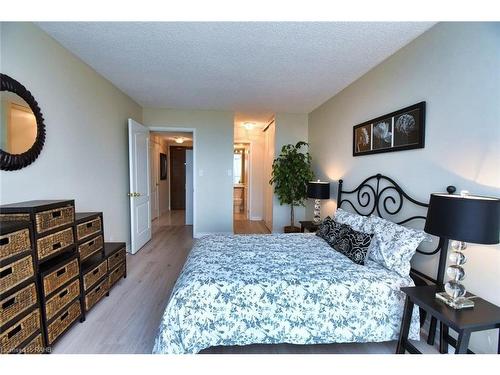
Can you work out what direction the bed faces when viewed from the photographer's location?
facing to the left of the viewer

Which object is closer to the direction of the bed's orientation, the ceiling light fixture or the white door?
the white door

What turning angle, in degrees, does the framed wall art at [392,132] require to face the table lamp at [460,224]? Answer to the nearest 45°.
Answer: approximately 45° to its left

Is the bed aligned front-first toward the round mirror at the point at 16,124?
yes

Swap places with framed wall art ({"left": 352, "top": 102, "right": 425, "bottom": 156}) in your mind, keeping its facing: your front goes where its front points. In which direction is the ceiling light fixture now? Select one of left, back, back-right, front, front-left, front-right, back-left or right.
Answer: right

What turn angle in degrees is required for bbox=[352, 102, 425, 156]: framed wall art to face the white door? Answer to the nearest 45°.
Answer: approximately 45° to its right

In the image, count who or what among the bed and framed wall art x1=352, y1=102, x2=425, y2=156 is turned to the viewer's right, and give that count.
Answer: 0

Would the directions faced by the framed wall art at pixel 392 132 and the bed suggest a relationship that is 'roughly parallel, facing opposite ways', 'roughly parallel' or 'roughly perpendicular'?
roughly parallel

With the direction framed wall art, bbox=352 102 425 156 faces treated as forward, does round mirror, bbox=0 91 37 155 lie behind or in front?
in front

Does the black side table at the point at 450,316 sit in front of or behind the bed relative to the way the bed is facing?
behind

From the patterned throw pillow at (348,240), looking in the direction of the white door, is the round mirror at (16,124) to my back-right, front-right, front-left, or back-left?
front-left

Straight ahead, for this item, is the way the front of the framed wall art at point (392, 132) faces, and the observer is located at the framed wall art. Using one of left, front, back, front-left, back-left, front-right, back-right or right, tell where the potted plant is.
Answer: right

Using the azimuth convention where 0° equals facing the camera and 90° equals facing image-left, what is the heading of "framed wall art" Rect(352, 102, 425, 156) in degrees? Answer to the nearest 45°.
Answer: approximately 45°

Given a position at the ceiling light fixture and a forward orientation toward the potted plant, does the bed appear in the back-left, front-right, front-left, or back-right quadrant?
front-right
